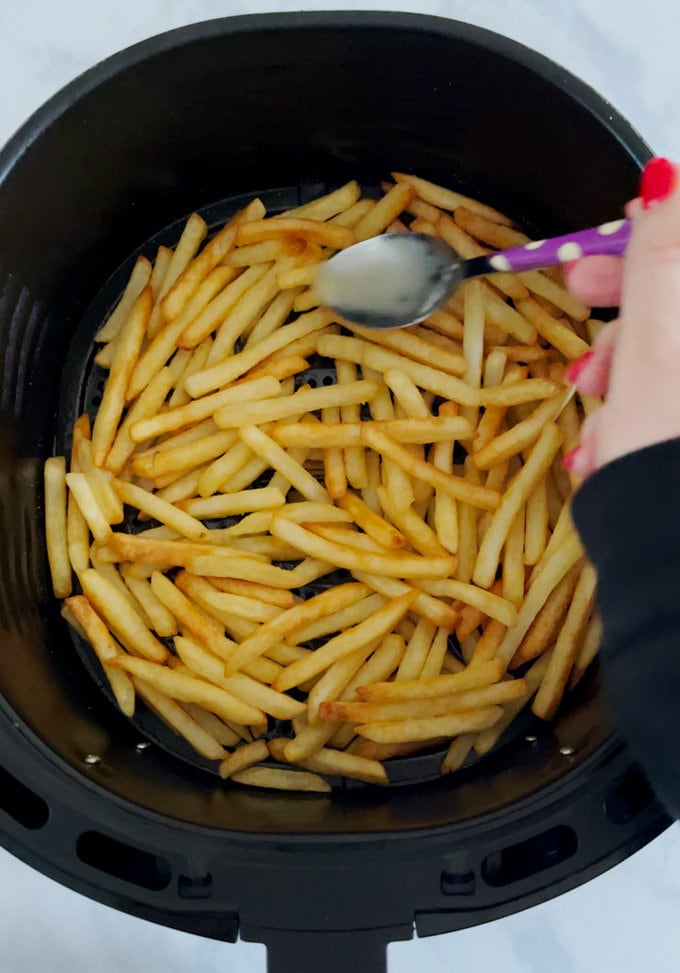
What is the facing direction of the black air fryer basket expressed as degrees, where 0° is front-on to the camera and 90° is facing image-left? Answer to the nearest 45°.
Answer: approximately 0°
